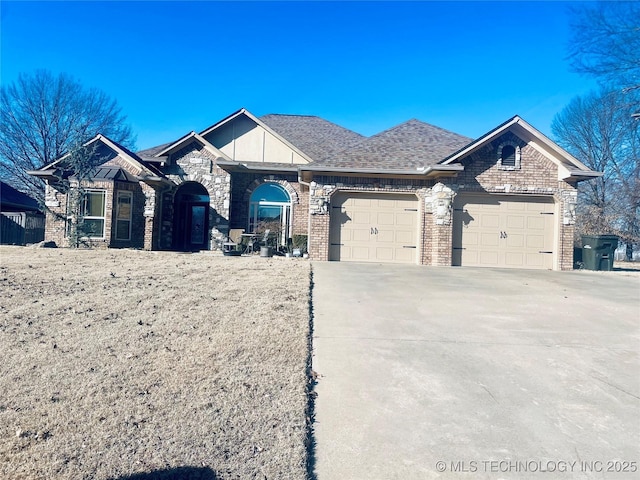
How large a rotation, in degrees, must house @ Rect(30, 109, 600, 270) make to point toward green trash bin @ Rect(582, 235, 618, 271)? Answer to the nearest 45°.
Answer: approximately 90° to its left

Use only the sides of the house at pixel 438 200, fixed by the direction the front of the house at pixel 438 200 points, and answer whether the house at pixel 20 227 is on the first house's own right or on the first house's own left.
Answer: on the first house's own right

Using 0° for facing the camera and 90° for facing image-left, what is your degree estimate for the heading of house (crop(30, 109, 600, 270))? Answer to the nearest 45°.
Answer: approximately 0°

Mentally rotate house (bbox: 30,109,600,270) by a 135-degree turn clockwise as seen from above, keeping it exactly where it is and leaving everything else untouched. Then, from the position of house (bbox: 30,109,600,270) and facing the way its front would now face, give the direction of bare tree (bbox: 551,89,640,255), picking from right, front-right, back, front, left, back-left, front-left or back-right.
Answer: right
